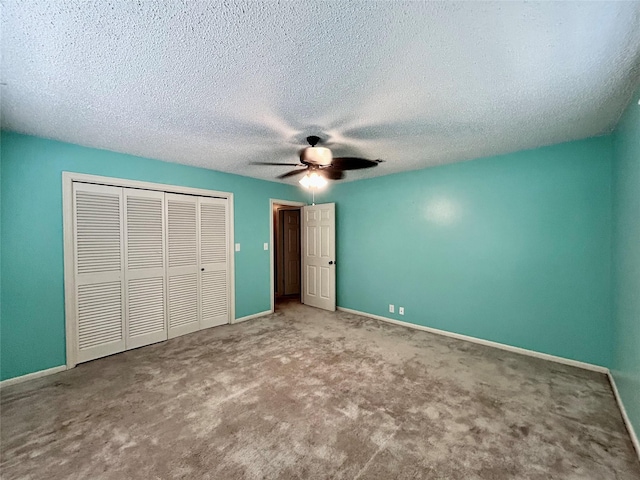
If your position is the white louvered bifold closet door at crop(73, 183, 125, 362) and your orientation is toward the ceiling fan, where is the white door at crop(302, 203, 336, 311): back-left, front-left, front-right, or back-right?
front-left

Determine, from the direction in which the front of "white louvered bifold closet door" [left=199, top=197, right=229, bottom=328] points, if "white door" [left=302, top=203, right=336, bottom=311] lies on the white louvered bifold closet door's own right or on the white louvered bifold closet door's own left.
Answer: on the white louvered bifold closet door's own left

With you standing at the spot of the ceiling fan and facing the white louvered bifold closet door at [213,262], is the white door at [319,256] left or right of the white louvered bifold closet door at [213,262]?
right

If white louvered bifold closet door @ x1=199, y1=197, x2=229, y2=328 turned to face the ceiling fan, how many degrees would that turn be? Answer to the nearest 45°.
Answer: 0° — it already faces it

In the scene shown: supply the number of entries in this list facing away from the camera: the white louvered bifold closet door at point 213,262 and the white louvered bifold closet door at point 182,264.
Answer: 0

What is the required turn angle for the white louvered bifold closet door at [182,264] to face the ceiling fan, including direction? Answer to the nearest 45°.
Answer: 0° — it already faces it

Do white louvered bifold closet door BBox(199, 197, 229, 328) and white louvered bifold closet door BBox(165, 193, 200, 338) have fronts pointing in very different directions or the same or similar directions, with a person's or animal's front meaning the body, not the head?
same or similar directions

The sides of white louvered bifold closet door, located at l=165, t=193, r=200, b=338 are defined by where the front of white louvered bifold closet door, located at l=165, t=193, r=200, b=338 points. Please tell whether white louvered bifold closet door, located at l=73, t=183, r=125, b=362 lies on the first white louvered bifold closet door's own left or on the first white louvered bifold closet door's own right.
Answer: on the first white louvered bifold closet door's own right

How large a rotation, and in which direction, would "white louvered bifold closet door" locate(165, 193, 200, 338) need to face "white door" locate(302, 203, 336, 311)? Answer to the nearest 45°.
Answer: approximately 45° to its left
